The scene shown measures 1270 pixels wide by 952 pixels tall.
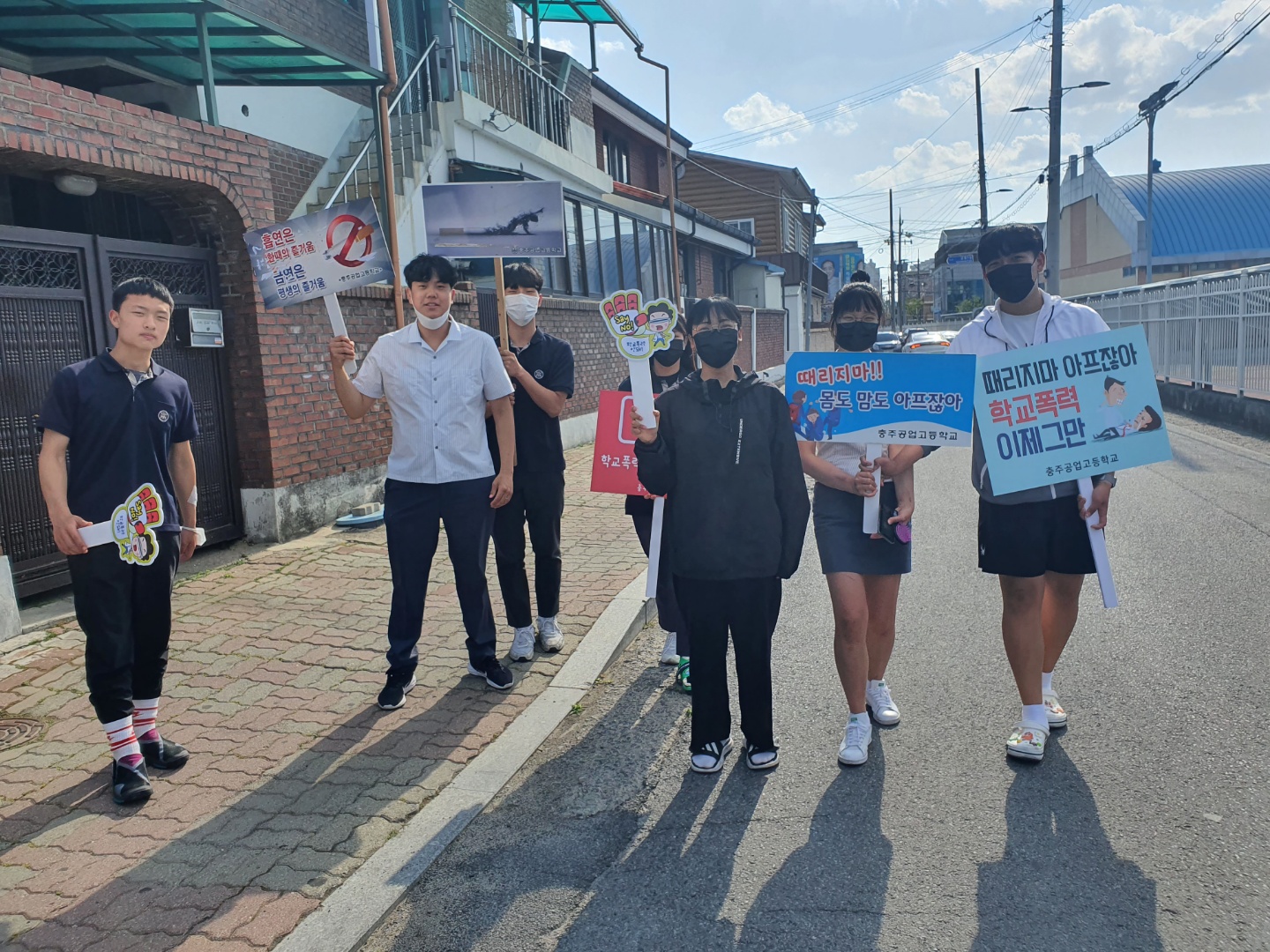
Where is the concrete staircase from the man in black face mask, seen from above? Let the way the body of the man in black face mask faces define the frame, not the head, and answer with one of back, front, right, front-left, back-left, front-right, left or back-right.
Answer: back-right

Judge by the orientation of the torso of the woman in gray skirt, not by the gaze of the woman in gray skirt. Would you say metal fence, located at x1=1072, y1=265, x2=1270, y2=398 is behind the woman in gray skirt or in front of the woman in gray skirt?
behind

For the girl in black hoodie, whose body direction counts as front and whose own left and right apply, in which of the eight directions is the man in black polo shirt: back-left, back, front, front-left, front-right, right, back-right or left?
back-right

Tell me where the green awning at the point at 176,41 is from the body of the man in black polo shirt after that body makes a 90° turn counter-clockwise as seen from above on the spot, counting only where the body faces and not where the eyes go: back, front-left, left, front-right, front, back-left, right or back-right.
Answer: back-left

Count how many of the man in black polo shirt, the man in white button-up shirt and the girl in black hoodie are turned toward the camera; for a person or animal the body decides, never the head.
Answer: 3

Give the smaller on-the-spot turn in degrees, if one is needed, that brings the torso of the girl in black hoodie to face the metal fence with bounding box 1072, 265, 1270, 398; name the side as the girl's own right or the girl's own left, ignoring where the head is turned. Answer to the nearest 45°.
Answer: approximately 135° to the girl's own left

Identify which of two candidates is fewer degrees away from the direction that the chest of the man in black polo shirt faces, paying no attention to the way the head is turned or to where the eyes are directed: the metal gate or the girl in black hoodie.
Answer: the girl in black hoodie

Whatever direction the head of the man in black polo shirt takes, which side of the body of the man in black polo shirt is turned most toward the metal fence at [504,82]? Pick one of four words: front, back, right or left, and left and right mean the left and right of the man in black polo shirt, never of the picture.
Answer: back

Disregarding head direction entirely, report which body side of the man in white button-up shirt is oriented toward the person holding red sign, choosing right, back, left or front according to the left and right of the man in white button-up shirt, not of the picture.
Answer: left

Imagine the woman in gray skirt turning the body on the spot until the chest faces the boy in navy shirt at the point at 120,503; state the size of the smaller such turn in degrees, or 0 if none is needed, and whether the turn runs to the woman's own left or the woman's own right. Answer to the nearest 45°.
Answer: approximately 90° to the woman's own right
